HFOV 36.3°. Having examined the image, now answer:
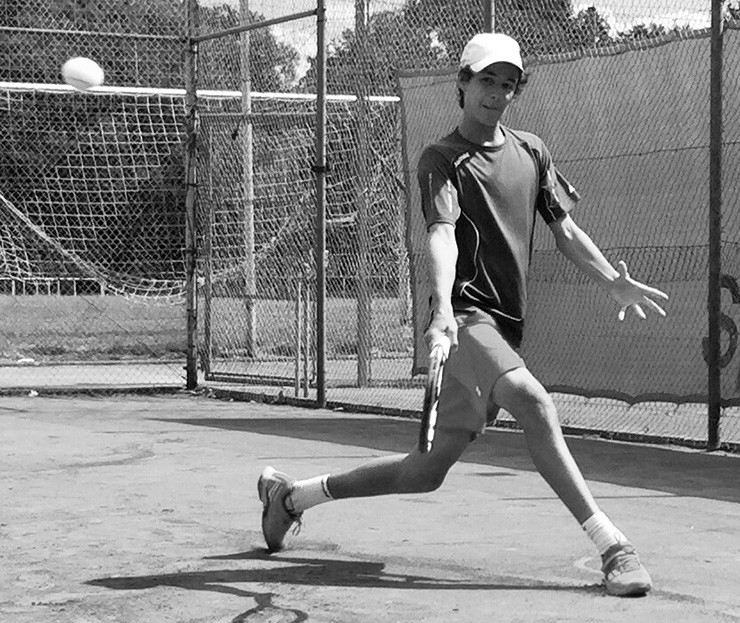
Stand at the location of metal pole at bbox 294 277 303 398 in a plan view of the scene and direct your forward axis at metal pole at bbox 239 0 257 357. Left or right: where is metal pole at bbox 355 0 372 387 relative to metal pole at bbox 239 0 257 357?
right

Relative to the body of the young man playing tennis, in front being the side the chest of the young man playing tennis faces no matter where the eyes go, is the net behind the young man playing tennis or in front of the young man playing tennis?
behind

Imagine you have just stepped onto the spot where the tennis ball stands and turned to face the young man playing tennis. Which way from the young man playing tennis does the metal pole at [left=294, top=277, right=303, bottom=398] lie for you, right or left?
left

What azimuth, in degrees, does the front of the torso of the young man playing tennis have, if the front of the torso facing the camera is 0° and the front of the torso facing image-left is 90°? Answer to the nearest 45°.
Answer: approximately 315°

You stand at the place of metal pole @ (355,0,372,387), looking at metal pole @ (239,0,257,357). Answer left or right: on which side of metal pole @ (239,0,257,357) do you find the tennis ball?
left

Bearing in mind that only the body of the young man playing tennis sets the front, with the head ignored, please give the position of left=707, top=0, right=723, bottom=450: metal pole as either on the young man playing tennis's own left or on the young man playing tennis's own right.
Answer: on the young man playing tennis's own left

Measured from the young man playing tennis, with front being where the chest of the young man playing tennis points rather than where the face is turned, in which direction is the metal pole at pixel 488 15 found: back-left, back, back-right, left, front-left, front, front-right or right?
back-left

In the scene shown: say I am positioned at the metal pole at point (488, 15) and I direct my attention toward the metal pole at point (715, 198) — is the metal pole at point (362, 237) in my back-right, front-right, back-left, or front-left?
back-left

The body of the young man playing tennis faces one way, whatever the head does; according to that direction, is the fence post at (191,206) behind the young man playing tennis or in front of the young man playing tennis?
behind
